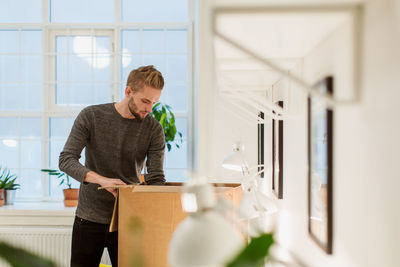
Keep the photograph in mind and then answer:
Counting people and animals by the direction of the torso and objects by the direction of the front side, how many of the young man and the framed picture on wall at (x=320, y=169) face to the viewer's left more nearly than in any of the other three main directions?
1

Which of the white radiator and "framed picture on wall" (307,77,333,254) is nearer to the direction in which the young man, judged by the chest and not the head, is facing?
the framed picture on wall

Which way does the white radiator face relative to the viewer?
toward the camera

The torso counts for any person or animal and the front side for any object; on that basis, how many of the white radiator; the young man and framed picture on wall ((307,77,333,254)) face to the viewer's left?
1

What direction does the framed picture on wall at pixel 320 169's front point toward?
to the viewer's left

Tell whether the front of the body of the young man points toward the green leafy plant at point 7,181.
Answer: no

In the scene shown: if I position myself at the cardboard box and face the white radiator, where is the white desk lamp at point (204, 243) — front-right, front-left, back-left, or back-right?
back-left

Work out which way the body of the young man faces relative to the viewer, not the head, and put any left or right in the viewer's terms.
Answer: facing the viewer and to the right of the viewer

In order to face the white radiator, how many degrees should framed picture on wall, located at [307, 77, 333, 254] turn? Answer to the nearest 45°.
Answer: approximately 45° to its right

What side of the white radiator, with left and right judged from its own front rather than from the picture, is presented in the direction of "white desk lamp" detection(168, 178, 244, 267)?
front

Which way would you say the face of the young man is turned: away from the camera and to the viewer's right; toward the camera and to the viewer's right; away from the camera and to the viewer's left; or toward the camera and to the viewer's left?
toward the camera and to the viewer's right

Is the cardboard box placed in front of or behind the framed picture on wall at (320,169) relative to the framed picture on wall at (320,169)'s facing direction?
in front

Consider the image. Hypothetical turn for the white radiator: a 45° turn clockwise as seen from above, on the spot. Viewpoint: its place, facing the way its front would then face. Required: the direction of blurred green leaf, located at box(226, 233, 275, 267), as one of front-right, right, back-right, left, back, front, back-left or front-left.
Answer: front-left
